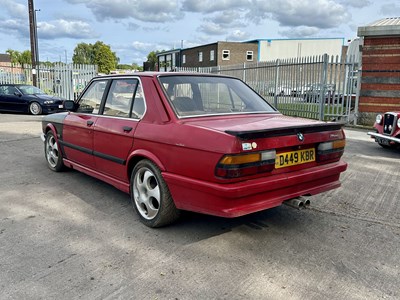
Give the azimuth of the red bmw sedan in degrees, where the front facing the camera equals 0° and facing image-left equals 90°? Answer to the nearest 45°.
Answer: approximately 135°

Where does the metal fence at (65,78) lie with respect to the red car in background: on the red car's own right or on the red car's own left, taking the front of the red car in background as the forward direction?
on the red car's own right

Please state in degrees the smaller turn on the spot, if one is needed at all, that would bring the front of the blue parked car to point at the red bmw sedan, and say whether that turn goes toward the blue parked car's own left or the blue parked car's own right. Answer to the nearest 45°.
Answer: approximately 45° to the blue parked car's own right

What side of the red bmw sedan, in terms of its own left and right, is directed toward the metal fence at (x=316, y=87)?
right

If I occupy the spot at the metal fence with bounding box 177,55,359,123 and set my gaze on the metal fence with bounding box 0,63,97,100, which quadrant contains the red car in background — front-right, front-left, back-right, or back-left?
back-left

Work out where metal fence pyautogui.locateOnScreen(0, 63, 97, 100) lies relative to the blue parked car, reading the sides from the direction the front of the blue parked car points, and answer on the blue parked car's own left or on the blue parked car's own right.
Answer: on the blue parked car's own left

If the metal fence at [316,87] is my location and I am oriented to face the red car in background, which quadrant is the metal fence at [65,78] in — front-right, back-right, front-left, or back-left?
back-right

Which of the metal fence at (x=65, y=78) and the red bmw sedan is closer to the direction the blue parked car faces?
the red bmw sedan

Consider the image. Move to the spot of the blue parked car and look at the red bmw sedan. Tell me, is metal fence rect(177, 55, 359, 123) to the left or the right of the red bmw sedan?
left

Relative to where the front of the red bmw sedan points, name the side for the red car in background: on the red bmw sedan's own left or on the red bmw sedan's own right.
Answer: on the red bmw sedan's own right
